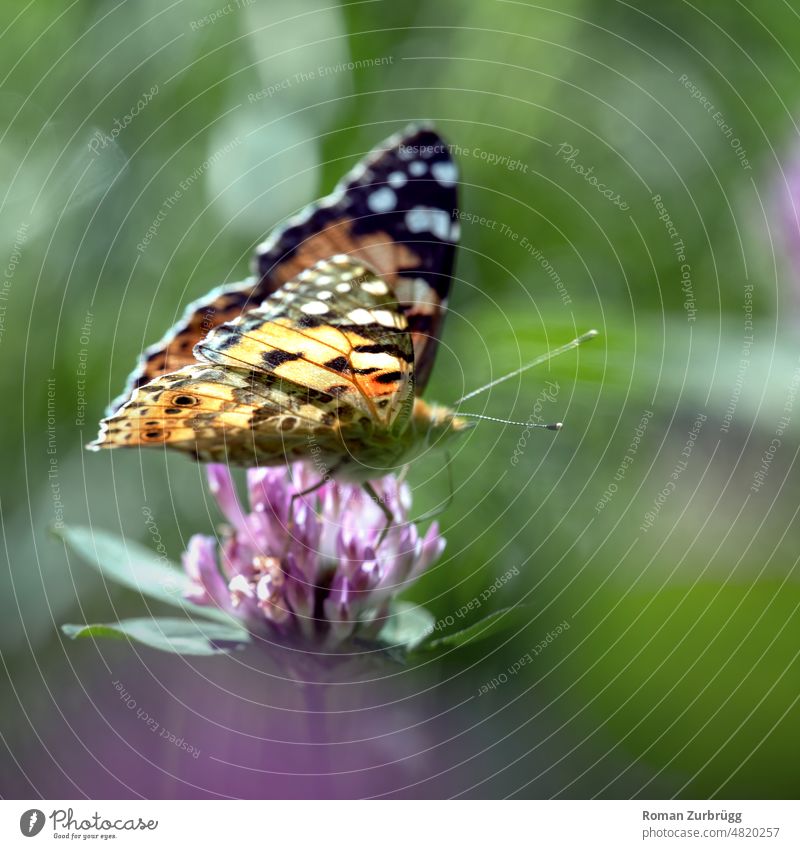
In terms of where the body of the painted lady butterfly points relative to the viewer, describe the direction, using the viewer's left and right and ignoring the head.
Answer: facing to the right of the viewer
